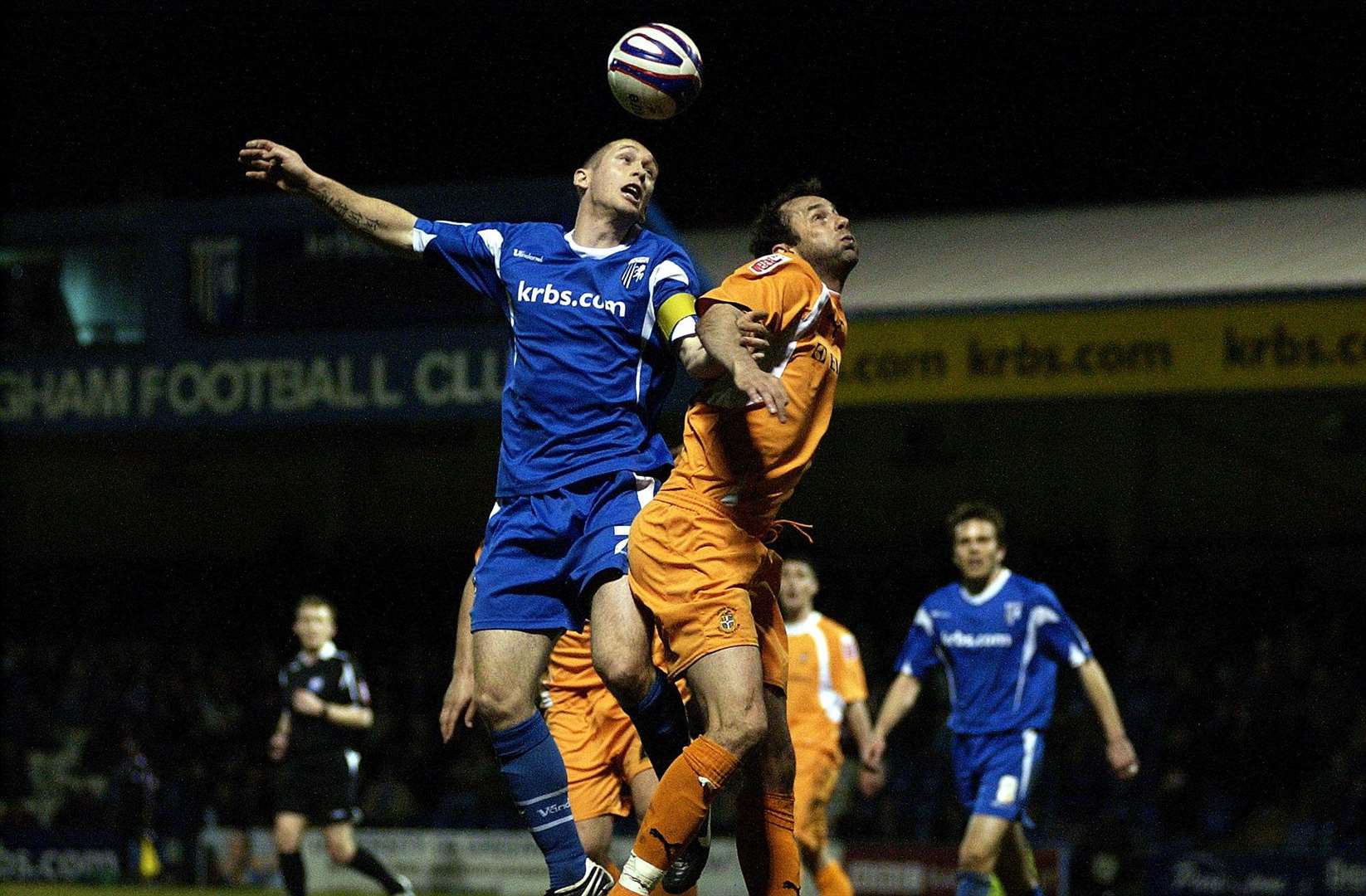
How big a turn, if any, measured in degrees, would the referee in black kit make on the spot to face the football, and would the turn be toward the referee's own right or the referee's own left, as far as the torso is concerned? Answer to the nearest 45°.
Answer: approximately 45° to the referee's own left

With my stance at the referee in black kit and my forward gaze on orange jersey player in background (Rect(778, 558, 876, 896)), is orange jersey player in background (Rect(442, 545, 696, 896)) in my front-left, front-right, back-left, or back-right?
front-right

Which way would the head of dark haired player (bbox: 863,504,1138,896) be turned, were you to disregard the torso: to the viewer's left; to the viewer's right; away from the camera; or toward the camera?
toward the camera

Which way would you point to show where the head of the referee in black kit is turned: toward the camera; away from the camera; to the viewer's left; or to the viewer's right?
toward the camera

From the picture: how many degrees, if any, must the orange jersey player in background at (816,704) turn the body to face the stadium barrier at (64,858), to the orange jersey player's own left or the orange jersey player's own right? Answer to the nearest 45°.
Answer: approximately 90° to the orange jersey player's own right

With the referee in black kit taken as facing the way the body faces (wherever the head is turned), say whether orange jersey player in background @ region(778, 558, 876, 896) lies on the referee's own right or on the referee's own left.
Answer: on the referee's own left

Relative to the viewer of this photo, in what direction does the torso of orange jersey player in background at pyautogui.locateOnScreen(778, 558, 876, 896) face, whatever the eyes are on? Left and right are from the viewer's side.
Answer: facing the viewer and to the left of the viewer

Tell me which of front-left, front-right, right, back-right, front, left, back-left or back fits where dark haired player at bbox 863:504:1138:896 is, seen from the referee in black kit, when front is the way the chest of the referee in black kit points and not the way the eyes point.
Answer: left

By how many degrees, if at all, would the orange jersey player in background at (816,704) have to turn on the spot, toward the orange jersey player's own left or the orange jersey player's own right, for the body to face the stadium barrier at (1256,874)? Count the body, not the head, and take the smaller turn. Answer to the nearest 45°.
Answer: approximately 180°

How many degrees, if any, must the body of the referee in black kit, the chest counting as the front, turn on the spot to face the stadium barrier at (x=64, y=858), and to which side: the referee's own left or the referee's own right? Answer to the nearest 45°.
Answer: approximately 90° to the referee's own right

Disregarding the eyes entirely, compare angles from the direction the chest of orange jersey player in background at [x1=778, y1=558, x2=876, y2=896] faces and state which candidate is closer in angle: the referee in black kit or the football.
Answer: the football

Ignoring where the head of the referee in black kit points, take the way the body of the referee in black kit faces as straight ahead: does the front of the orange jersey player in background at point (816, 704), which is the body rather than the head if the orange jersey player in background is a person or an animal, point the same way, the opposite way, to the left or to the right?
the same way
